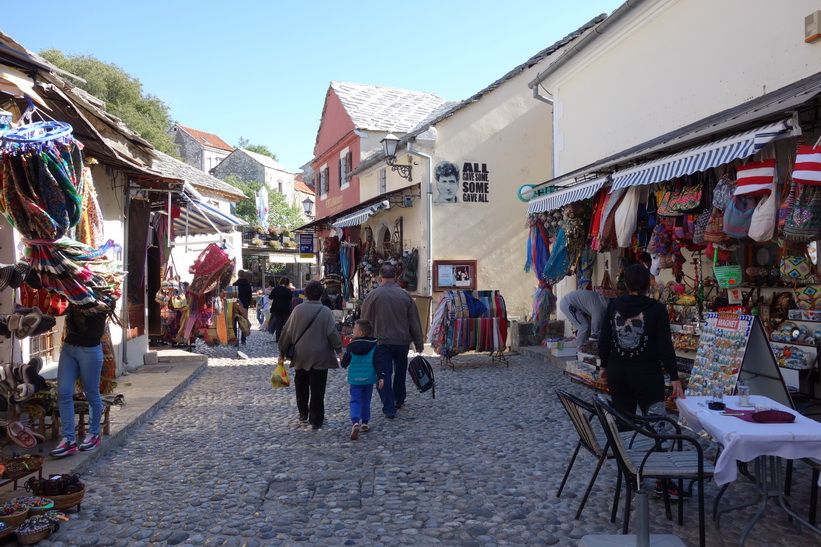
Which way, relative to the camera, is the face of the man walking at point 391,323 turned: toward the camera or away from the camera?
away from the camera

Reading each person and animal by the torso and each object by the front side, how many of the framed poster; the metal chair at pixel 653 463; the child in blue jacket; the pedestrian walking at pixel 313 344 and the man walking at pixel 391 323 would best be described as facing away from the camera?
3

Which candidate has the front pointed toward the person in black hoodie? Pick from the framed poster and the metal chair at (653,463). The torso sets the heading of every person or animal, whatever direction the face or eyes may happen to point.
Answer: the framed poster

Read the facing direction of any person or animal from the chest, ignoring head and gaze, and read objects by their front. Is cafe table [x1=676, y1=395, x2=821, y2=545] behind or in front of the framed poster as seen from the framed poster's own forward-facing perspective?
in front

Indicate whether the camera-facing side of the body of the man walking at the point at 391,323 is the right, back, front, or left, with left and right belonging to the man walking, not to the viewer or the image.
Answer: back

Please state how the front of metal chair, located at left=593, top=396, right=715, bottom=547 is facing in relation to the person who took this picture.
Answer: facing to the right of the viewer

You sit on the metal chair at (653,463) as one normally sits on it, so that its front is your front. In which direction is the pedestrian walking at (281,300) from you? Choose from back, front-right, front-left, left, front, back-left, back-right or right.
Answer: back-left

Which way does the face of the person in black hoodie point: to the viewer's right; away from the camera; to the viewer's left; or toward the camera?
away from the camera

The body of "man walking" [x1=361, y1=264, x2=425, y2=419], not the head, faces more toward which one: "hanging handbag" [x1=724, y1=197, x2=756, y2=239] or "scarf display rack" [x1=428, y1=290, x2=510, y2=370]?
the scarf display rack

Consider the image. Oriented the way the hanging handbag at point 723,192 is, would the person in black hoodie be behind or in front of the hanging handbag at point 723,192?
in front

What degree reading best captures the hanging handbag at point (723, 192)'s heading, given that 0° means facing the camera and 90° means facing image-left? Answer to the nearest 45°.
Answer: approximately 45°

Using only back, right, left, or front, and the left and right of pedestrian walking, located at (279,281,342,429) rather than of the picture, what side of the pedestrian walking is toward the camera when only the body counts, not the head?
back

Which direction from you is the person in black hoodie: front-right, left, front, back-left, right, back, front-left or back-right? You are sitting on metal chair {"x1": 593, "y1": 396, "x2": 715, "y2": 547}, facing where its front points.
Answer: left

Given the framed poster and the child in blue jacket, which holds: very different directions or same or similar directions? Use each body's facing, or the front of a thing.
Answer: very different directions

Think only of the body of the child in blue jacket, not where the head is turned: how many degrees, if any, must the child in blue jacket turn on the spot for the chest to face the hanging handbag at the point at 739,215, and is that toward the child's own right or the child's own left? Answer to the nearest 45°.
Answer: approximately 90° to the child's own right

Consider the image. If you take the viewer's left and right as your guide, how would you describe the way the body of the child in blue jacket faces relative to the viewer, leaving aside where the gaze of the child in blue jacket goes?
facing away from the viewer

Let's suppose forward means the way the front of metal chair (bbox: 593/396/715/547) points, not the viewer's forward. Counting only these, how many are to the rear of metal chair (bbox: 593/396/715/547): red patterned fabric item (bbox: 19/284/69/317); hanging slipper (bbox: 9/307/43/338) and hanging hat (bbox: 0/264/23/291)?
3

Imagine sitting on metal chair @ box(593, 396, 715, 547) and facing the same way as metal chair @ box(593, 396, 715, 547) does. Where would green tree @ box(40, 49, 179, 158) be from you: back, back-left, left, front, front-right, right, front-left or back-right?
back-left
